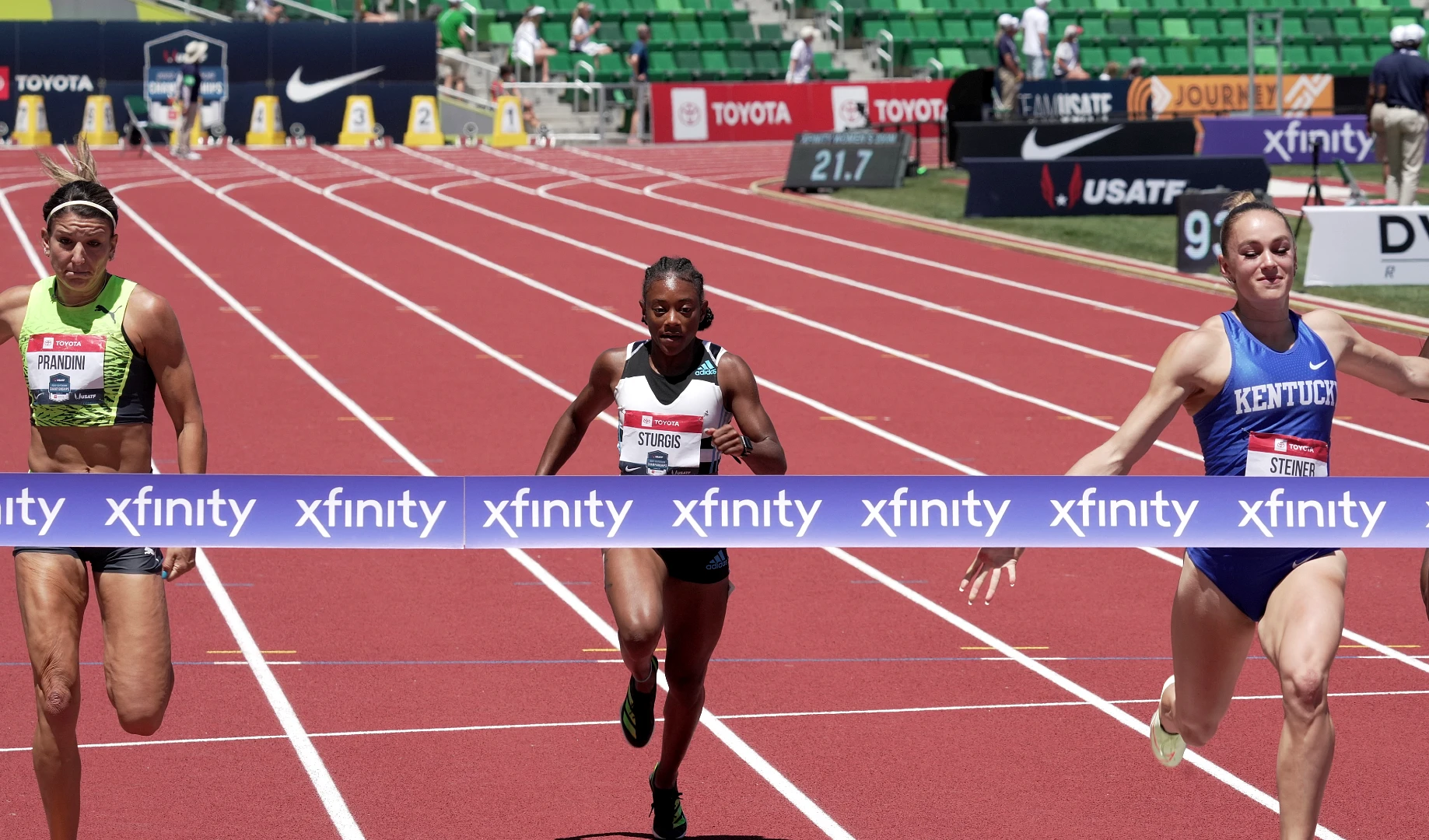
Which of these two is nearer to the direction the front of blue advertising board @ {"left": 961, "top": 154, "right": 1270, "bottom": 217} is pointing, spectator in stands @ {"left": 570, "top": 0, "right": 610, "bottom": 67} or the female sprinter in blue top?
the female sprinter in blue top

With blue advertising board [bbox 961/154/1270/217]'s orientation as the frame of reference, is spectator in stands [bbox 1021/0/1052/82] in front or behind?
behind

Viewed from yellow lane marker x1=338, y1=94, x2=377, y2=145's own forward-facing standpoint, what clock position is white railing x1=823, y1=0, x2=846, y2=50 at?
The white railing is roughly at 8 o'clock from the yellow lane marker.

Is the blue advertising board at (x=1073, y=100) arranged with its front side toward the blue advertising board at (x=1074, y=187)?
yes
